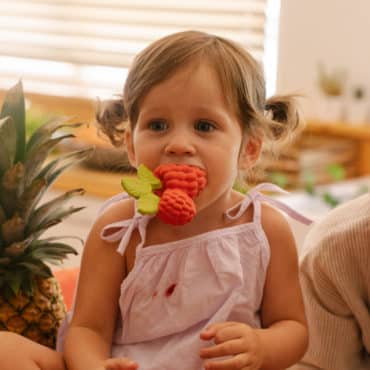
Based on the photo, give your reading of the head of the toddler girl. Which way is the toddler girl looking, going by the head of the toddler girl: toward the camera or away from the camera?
toward the camera

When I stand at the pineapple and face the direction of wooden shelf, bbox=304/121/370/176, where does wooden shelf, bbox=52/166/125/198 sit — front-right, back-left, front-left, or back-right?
front-left

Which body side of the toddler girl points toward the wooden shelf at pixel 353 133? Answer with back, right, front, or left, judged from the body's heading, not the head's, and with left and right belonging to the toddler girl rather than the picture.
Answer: back

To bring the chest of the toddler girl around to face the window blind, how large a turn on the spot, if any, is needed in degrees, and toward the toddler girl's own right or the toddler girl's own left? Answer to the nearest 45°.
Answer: approximately 180°

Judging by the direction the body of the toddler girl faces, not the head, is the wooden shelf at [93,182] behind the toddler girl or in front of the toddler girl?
behind

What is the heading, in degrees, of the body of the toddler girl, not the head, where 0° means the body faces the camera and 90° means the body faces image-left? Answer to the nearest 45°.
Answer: approximately 0°
